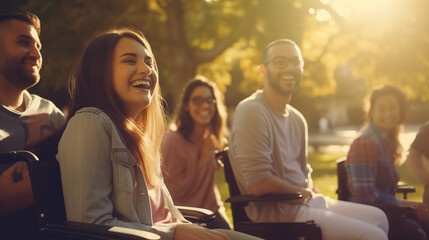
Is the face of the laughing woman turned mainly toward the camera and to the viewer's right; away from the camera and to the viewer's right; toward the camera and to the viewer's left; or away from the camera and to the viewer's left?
toward the camera and to the viewer's right

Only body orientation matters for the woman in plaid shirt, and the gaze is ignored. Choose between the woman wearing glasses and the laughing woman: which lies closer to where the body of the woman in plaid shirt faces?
the laughing woman

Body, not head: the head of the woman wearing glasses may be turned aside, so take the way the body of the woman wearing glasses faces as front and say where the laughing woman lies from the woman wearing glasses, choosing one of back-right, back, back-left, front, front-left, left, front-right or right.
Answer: front-right

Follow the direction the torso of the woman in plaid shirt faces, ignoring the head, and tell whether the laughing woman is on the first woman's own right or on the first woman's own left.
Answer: on the first woman's own right
